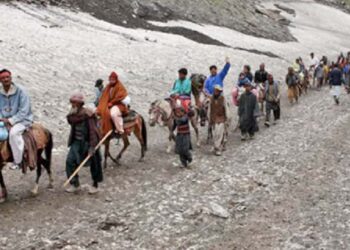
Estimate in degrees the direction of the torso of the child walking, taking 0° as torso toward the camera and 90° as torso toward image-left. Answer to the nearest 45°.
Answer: approximately 45°

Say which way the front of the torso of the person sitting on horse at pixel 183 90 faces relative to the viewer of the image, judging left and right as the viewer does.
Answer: facing the viewer and to the left of the viewer

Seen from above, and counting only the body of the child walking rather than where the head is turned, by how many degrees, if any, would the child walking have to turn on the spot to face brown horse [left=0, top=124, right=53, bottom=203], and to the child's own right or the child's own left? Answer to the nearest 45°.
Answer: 0° — they already face it

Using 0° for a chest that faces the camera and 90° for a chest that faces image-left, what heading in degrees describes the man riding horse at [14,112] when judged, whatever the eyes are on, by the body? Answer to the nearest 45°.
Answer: approximately 45°

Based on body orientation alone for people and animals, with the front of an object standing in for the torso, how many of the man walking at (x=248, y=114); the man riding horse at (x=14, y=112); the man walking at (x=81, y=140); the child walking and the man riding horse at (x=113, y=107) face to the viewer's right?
0

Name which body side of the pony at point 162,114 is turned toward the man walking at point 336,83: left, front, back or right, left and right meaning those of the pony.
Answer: back

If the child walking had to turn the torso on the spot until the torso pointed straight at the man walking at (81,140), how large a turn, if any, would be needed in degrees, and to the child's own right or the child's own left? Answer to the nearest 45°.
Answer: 0° — they already face them

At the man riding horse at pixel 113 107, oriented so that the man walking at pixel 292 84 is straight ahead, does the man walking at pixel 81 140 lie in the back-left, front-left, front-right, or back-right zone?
back-right

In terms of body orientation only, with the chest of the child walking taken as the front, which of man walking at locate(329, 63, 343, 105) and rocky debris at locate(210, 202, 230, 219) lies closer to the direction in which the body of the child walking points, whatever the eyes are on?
the rocky debris

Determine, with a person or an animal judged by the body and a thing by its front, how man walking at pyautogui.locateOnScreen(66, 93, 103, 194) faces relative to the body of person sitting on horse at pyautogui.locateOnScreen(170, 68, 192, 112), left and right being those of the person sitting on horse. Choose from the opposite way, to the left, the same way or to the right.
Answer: the same way

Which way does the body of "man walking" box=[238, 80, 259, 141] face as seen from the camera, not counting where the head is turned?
toward the camera

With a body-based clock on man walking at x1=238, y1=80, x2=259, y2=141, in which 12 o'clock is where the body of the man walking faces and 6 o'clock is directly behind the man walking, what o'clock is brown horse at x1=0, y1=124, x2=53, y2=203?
The brown horse is roughly at 1 o'clock from the man walking.

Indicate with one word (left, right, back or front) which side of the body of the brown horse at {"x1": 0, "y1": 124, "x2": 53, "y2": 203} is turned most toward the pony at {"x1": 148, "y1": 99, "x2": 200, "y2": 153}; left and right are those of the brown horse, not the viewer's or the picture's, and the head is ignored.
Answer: back

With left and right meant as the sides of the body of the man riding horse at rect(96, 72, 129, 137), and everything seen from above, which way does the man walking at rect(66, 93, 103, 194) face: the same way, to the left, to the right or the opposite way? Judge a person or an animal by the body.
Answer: the same way

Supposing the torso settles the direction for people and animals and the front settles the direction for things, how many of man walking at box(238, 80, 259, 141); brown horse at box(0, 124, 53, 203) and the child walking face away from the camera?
0

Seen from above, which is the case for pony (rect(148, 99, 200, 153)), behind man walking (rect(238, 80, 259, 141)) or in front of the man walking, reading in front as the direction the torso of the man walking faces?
in front

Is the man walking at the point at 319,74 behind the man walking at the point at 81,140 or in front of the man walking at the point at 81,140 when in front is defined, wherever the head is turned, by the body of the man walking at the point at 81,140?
behind

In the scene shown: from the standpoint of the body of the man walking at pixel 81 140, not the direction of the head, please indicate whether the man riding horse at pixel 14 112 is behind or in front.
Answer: in front

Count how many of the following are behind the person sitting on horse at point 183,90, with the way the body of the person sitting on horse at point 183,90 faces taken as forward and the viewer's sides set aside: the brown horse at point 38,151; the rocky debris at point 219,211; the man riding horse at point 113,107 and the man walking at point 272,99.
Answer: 1

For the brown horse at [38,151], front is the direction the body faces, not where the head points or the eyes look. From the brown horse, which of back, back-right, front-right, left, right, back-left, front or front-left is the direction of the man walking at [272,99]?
back

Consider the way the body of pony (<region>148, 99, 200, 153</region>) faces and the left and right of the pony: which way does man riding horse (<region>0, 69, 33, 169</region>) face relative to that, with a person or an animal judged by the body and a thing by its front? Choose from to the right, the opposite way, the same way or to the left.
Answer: the same way

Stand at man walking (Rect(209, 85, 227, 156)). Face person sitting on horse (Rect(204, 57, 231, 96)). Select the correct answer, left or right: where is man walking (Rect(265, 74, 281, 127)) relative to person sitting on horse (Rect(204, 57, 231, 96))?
right
